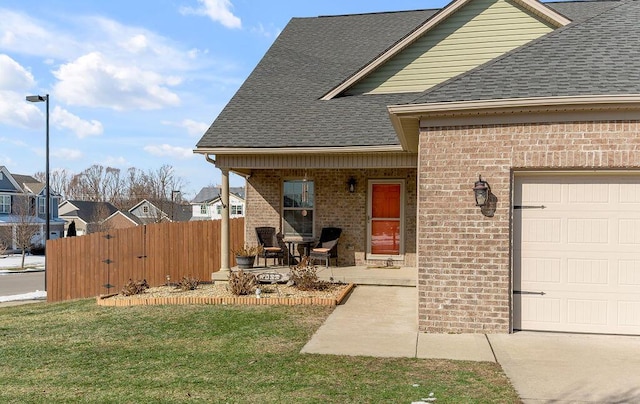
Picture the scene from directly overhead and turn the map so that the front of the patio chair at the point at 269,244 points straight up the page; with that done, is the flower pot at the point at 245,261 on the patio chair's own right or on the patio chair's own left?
on the patio chair's own right

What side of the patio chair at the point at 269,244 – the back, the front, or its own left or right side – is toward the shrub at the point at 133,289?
right

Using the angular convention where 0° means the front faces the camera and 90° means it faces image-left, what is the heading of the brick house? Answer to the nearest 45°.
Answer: approximately 0°

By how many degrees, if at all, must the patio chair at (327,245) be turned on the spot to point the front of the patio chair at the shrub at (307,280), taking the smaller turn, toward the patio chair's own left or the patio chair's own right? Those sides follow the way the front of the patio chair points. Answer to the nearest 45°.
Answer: approximately 45° to the patio chair's own left

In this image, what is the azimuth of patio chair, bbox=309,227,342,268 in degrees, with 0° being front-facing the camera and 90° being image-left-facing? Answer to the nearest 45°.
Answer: approximately 45°

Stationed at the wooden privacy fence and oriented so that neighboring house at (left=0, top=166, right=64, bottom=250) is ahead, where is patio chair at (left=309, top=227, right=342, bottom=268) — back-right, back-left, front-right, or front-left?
back-right
